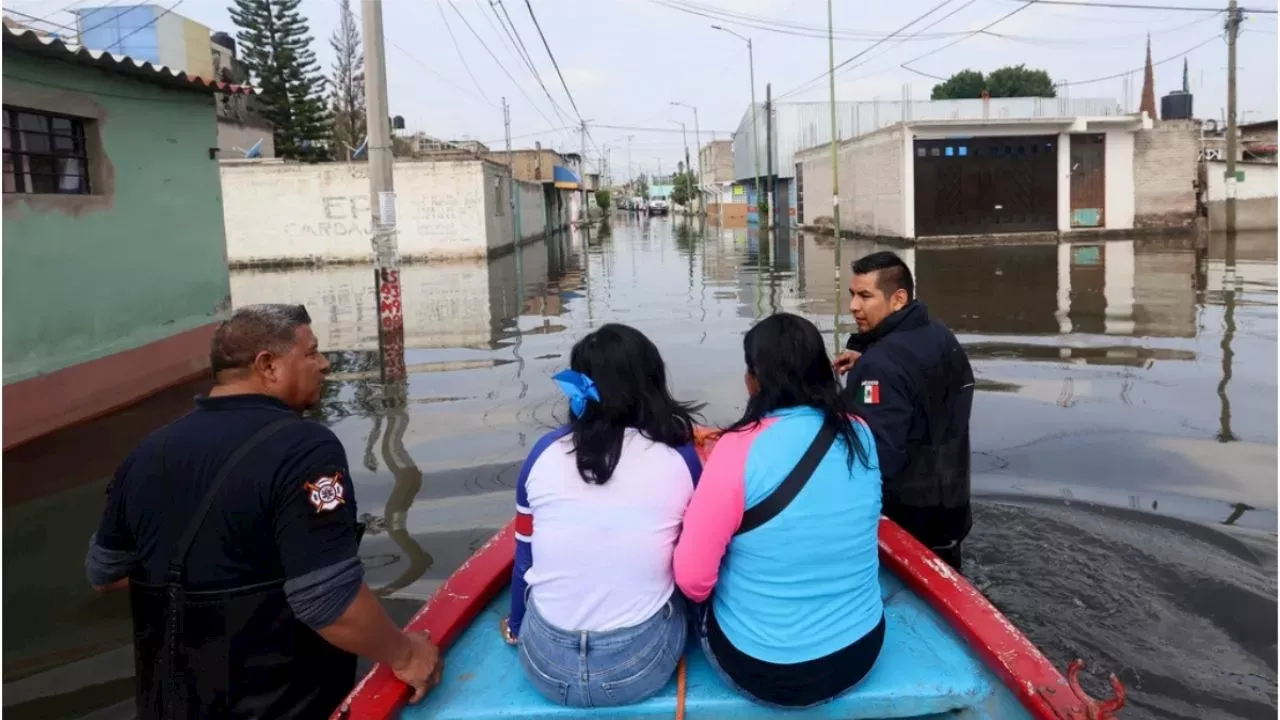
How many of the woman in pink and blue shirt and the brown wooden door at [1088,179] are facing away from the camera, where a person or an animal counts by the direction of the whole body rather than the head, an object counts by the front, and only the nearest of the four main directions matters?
1

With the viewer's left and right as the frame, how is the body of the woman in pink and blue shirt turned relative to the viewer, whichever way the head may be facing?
facing away from the viewer

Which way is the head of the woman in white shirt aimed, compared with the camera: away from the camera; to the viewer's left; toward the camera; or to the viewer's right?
away from the camera

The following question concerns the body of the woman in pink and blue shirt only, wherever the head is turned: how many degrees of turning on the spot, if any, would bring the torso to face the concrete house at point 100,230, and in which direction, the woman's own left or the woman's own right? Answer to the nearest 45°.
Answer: approximately 45° to the woman's own left

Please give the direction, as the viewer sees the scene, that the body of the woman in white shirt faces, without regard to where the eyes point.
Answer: away from the camera

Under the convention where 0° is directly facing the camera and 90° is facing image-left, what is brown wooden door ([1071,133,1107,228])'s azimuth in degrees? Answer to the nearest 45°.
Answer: approximately 0°

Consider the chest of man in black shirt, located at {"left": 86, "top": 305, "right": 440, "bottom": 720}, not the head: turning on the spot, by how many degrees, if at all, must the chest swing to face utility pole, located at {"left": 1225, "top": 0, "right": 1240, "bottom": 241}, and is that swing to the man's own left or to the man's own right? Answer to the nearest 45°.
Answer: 0° — they already face it
